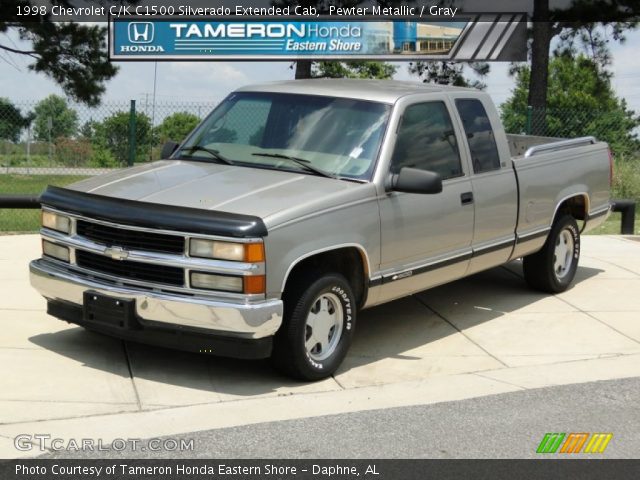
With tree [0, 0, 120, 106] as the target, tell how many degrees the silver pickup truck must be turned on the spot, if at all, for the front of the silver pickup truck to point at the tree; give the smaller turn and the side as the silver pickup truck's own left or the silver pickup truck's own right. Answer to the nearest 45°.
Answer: approximately 135° to the silver pickup truck's own right

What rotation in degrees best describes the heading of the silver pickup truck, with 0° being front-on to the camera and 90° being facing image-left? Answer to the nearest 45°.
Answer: approximately 45°

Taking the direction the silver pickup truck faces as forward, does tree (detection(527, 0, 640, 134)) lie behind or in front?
behind

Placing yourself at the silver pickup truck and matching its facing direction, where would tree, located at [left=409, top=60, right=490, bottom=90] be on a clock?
The tree is roughly at 5 o'clock from the silver pickup truck.

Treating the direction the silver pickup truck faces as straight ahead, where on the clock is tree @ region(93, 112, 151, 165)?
The tree is roughly at 4 o'clock from the silver pickup truck.

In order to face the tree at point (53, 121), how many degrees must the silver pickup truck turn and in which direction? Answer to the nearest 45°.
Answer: approximately 90° to its right

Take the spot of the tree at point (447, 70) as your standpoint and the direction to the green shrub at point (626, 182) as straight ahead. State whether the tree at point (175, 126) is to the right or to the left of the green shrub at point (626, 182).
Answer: right

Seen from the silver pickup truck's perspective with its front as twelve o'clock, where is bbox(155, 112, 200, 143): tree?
The tree is roughly at 4 o'clock from the silver pickup truck.

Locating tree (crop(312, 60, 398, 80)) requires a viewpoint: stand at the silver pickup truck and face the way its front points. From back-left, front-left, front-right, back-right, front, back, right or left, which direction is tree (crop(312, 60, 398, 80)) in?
back-right
